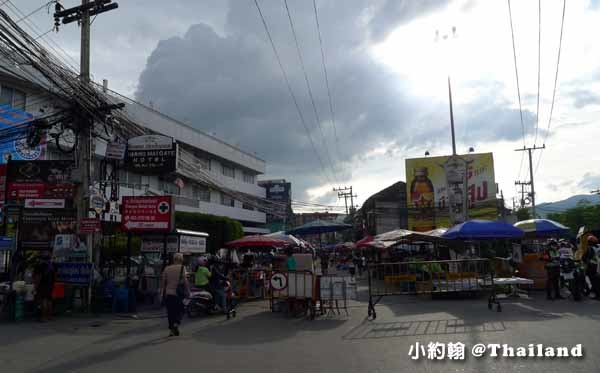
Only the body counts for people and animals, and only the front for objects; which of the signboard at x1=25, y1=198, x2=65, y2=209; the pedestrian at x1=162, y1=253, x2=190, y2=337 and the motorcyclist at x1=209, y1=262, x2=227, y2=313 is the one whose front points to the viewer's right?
the motorcyclist

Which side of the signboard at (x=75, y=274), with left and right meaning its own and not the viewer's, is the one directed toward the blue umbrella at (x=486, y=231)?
left

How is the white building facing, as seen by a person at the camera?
facing the viewer and to the right of the viewer

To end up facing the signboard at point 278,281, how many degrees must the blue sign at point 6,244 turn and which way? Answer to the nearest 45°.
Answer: approximately 45° to its left

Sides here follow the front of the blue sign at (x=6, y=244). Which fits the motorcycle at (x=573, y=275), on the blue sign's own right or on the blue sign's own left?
on the blue sign's own left

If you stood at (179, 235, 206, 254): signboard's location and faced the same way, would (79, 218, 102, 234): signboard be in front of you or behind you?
in front

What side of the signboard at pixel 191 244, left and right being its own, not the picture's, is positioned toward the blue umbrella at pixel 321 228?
left

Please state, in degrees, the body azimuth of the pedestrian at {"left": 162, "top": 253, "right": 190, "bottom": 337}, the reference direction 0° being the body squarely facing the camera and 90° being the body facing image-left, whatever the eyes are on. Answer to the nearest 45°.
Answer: approximately 180°
